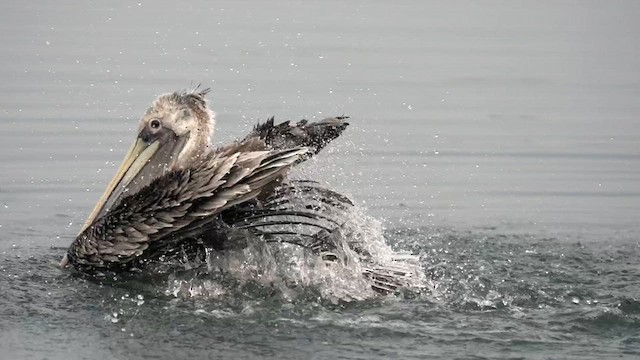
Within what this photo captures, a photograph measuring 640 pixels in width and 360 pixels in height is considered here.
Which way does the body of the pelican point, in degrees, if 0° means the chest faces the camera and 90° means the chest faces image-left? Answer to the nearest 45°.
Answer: approximately 90°
